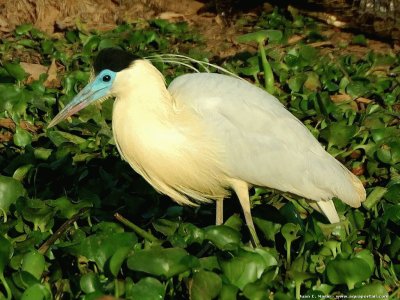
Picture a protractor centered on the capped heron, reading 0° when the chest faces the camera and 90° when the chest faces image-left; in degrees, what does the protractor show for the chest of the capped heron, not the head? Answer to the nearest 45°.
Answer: approximately 90°
